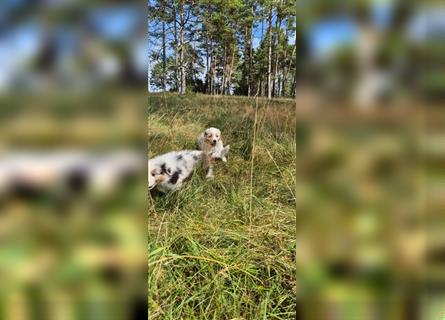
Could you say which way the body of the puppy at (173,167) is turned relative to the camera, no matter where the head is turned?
to the viewer's left
